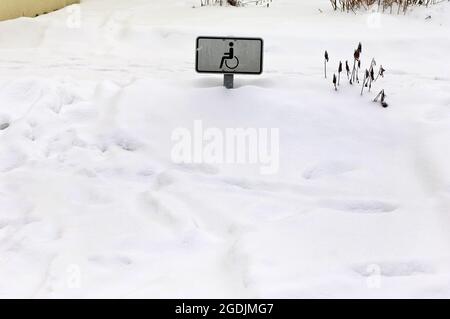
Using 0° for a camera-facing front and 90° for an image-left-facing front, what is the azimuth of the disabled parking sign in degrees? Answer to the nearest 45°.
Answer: approximately 0°

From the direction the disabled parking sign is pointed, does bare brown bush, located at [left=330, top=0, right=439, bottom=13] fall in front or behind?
behind
